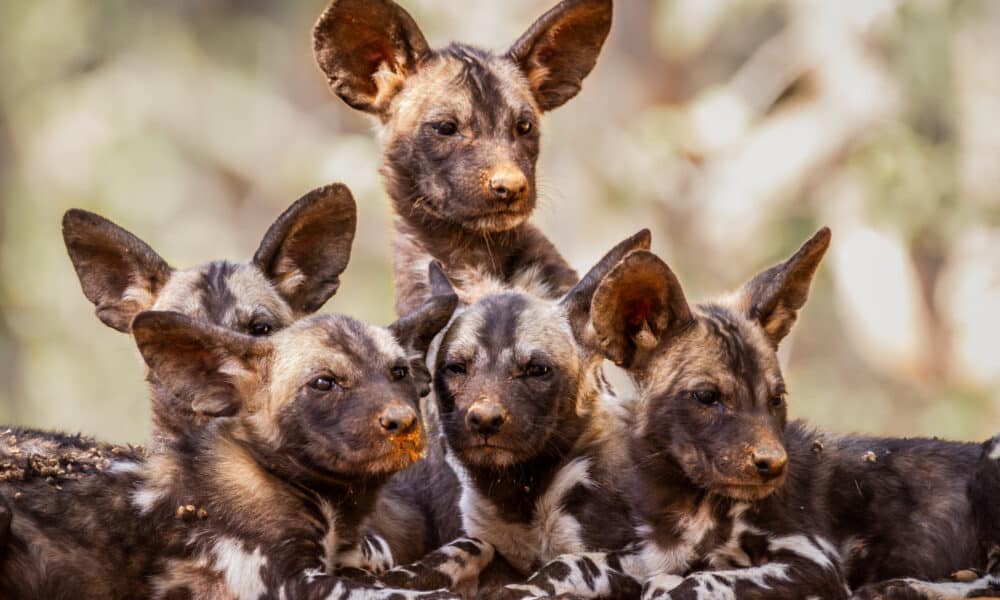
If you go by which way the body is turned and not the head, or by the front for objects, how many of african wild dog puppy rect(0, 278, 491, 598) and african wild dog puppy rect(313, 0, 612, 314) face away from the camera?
0

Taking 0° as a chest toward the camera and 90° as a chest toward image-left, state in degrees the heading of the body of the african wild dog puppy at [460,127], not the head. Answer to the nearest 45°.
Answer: approximately 315°

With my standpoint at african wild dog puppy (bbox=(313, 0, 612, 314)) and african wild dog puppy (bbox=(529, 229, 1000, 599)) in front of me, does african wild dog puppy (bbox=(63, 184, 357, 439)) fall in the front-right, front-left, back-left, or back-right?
back-right

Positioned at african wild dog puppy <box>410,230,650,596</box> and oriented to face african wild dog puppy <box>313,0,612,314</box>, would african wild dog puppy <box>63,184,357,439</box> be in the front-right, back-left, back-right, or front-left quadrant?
front-left

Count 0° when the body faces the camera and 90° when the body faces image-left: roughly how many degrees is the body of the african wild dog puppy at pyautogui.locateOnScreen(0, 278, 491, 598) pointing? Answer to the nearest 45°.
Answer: approximately 315°
